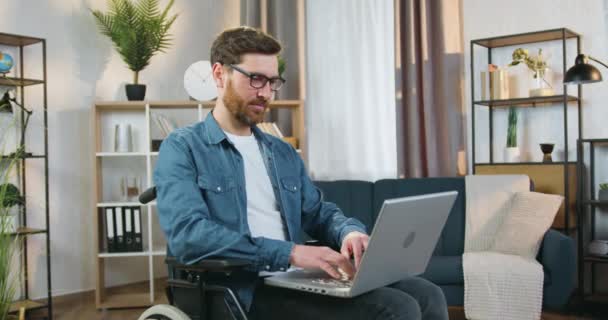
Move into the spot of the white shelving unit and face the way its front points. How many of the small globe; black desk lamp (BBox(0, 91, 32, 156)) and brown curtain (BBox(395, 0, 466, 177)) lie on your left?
1

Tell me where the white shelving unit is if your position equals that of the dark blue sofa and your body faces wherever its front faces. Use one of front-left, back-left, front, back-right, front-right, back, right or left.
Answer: right

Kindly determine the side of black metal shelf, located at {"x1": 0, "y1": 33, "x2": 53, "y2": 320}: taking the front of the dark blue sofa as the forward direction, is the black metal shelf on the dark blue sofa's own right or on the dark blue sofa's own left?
on the dark blue sofa's own right

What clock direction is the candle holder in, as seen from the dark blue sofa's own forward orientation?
The candle holder is roughly at 8 o'clock from the dark blue sofa.

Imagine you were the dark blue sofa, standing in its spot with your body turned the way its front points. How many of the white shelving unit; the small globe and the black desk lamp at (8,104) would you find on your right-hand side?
3

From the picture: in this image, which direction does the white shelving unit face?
toward the camera

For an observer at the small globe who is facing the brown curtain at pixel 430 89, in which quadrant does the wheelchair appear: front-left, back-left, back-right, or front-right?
front-right

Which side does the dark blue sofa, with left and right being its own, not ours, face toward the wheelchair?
front

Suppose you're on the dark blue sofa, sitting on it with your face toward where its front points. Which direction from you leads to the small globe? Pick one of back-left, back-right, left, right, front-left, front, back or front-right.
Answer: right

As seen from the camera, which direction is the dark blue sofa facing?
toward the camera

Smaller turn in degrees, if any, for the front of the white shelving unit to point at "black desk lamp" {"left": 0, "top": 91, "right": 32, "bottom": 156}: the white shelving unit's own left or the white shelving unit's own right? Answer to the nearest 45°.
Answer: approximately 45° to the white shelving unit's own right

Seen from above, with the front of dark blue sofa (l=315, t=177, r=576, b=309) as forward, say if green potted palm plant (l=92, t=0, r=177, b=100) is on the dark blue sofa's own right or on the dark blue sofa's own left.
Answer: on the dark blue sofa's own right

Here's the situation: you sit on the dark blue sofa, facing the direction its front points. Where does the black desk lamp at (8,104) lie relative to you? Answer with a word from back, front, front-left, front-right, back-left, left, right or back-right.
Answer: right

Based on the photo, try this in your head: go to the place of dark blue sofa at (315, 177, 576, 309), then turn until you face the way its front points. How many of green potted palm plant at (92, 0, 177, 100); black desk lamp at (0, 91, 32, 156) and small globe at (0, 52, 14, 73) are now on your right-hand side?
3
